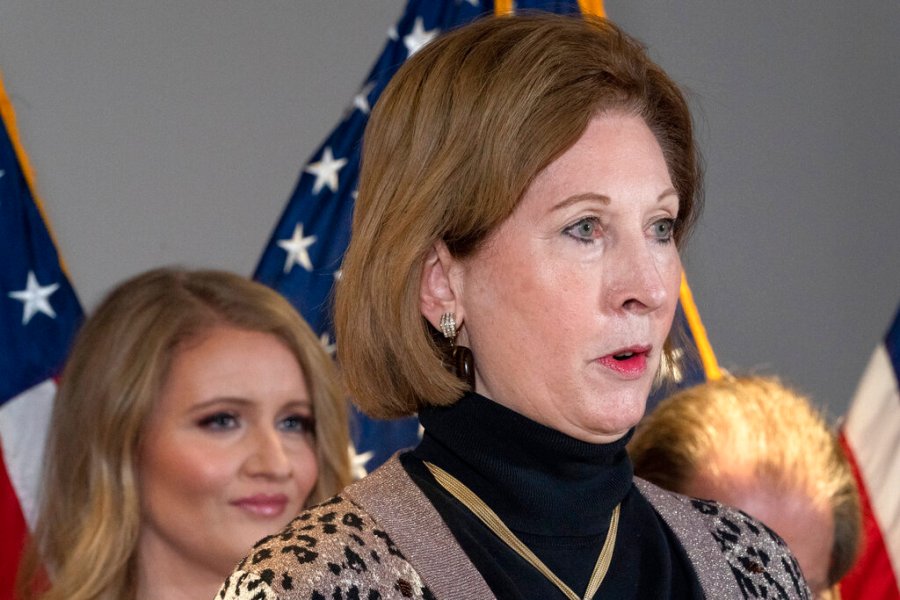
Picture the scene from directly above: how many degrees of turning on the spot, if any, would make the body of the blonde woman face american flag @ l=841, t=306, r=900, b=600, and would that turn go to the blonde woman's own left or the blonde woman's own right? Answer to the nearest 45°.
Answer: approximately 45° to the blonde woman's own left

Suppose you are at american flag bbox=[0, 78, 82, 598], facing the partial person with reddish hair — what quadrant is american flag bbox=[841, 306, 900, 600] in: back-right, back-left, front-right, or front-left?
front-left

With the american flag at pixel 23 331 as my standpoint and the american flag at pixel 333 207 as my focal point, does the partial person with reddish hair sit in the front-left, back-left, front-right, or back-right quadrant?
front-right

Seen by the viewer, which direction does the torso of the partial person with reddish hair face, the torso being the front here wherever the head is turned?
toward the camera

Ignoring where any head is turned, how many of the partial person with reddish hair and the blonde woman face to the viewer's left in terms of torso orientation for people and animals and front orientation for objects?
0

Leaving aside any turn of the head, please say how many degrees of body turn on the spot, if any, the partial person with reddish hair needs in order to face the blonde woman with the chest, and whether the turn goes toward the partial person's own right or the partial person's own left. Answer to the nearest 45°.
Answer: approximately 90° to the partial person's own right

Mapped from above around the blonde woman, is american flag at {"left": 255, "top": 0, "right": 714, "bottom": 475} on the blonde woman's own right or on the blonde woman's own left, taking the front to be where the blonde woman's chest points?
on the blonde woman's own left

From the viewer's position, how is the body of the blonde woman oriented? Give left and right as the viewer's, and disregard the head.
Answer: facing the viewer and to the right of the viewer

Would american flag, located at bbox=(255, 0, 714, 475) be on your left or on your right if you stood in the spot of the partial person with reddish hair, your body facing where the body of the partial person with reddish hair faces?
on your right

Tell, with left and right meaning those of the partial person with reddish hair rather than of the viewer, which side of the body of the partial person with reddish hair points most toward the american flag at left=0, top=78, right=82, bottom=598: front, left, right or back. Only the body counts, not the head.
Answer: right

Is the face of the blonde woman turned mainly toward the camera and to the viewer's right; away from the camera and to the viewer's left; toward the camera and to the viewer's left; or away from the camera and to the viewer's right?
toward the camera and to the viewer's right

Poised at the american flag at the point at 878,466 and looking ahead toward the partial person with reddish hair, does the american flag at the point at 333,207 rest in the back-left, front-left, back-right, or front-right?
front-right

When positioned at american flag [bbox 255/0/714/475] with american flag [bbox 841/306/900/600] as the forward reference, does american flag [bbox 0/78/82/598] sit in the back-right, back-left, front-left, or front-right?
back-right
